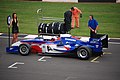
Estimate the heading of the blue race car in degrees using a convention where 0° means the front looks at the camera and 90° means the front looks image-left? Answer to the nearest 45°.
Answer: approximately 90°
